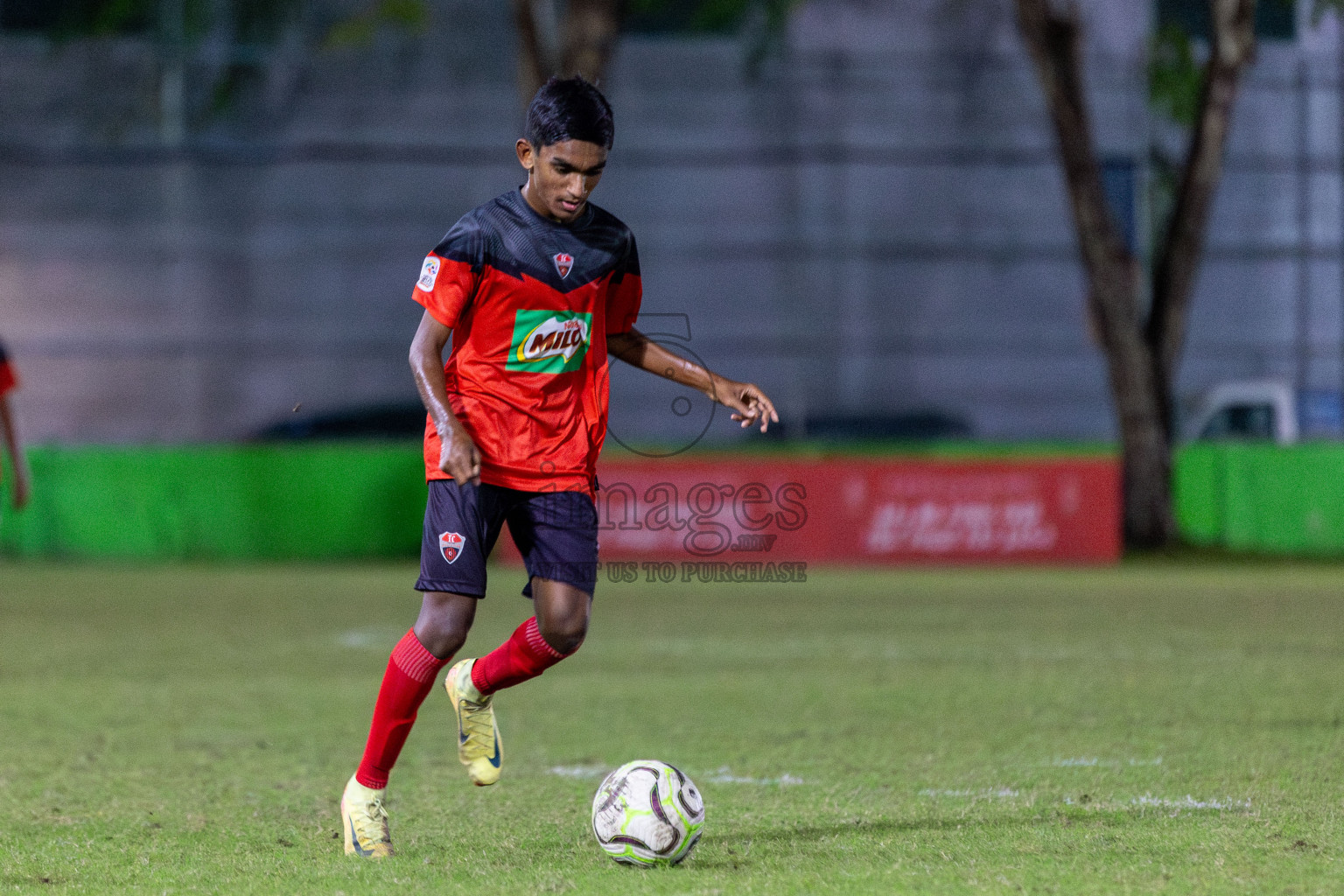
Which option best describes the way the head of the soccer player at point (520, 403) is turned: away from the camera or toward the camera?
toward the camera

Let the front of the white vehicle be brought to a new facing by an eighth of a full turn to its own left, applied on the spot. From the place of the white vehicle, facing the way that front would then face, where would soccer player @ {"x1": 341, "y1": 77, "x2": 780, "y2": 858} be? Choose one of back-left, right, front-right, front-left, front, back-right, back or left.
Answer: front-left

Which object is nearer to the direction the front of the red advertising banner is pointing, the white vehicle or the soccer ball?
the soccer ball

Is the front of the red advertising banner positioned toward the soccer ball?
yes

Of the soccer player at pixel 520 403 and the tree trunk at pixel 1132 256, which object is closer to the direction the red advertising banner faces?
the soccer player

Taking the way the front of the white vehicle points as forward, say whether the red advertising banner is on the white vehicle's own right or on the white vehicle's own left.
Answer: on the white vehicle's own left

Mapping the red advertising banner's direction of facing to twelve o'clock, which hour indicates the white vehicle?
The white vehicle is roughly at 7 o'clock from the red advertising banner.

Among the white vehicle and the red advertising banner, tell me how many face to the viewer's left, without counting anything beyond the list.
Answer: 1

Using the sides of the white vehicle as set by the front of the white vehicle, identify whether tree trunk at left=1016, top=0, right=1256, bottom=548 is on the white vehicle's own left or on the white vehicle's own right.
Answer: on the white vehicle's own left

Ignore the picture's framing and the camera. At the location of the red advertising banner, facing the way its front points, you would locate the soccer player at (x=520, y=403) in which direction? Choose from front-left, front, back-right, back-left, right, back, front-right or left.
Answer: front

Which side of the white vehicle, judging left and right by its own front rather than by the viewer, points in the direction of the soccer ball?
left

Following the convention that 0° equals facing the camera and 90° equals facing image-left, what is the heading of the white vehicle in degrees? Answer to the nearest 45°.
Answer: approximately 90°

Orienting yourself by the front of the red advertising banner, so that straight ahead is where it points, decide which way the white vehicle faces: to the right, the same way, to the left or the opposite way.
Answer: to the right

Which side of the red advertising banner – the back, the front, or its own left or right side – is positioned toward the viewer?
front
